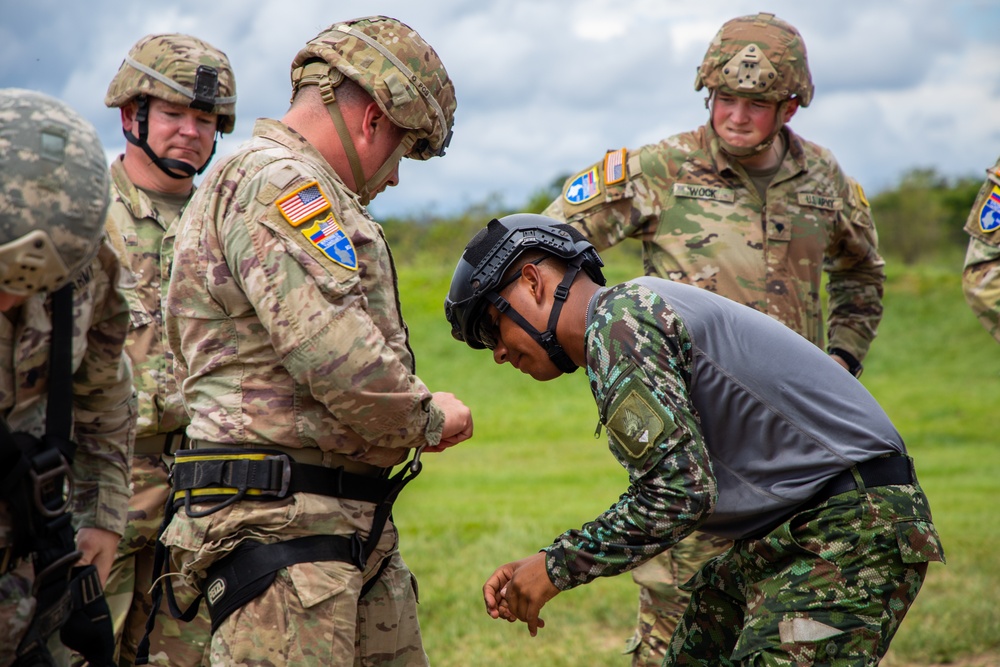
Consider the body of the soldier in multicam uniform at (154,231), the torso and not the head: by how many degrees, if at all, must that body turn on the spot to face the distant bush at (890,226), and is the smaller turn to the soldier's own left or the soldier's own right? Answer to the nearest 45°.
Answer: approximately 90° to the soldier's own left

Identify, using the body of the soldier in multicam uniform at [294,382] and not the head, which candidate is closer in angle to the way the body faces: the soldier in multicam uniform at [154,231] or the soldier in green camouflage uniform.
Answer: the soldier in green camouflage uniform

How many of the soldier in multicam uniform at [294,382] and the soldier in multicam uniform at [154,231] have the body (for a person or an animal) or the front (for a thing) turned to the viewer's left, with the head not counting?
0

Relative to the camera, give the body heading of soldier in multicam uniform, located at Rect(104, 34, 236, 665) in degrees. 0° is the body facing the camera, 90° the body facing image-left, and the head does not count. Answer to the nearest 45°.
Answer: approximately 315°

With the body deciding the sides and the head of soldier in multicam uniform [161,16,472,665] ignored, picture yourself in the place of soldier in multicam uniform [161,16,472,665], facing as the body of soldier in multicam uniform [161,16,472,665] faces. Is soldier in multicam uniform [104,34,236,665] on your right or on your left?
on your left

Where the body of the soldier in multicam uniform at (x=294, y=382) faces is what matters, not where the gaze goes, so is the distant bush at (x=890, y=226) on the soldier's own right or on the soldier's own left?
on the soldier's own left

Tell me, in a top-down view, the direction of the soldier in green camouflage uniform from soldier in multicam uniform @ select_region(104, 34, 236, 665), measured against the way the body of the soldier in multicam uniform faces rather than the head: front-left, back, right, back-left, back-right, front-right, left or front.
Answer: front

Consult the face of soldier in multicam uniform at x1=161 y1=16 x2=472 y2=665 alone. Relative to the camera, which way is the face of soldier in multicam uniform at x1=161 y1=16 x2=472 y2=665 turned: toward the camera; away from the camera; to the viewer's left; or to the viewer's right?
to the viewer's right

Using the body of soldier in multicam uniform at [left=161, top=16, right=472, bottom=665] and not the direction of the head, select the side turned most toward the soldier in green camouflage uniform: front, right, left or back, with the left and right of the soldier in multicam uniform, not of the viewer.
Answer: front

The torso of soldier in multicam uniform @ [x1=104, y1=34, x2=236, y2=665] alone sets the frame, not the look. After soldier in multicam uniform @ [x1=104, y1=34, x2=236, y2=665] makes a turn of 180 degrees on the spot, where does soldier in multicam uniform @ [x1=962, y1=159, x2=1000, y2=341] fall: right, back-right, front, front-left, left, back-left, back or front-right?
back-right

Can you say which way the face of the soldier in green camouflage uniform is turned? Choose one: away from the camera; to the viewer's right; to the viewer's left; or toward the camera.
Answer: to the viewer's left

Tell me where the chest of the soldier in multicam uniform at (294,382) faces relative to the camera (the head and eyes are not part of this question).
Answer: to the viewer's right
